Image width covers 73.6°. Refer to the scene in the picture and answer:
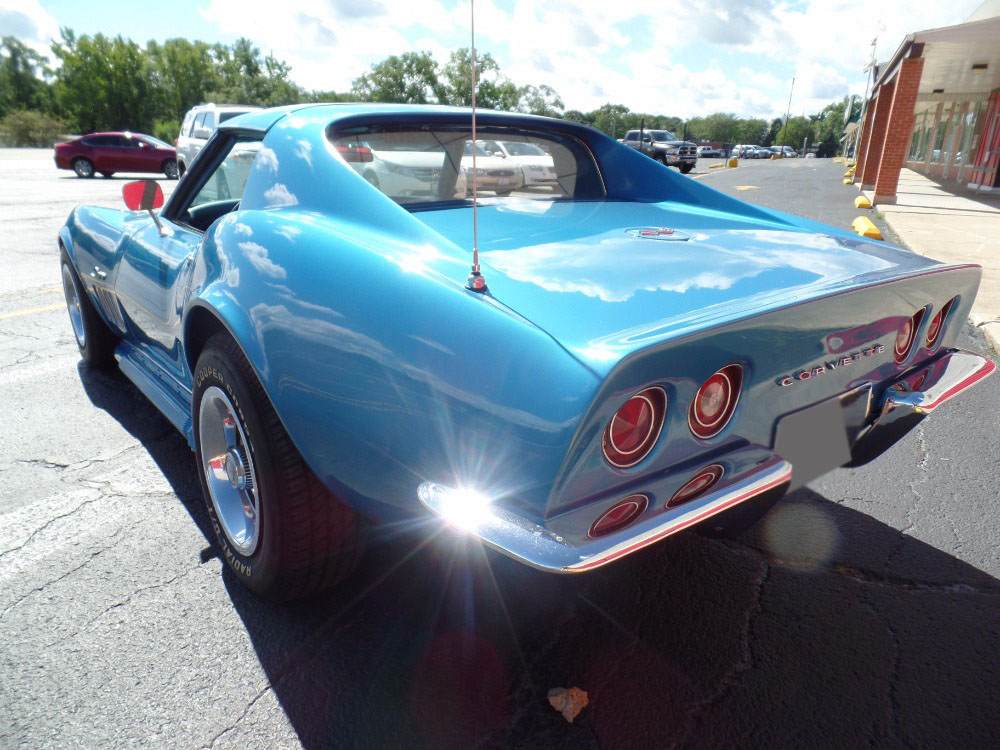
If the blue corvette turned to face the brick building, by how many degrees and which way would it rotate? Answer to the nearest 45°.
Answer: approximately 90° to its right

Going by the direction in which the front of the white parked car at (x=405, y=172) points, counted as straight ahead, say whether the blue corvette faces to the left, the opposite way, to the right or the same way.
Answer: the opposite way

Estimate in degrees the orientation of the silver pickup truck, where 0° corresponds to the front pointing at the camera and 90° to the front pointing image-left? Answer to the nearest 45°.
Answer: approximately 315°

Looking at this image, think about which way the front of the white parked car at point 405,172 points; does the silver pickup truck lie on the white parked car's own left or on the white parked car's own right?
on the white parked car's own left

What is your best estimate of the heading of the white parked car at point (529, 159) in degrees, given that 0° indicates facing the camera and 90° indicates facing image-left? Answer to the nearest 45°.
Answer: approximately 315°
